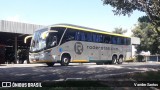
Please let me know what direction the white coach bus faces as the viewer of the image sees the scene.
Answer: facing the viewer and to the left of the viewer
